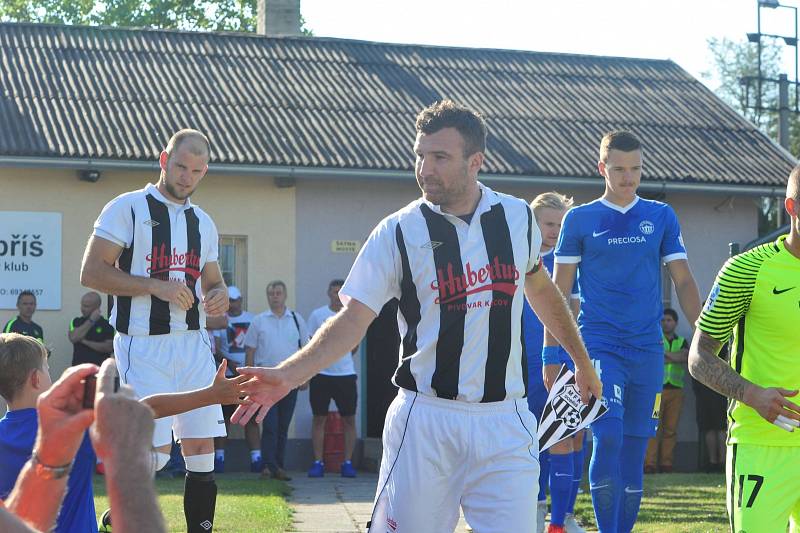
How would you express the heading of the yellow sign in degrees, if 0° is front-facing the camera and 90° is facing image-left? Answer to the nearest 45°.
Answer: approximately 0°

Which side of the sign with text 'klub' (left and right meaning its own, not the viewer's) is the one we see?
front

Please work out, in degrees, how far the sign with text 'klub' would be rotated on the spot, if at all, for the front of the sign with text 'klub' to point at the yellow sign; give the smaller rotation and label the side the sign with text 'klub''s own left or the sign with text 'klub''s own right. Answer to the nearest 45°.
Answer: approximately 90° to the sign with text 'klub''s own left

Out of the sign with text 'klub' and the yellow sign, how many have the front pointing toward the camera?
2

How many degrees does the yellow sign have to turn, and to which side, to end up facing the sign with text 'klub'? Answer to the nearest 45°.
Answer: approximately 90° to its right

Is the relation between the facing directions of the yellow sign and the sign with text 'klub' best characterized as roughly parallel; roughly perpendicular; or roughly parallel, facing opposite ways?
roughly parallel
